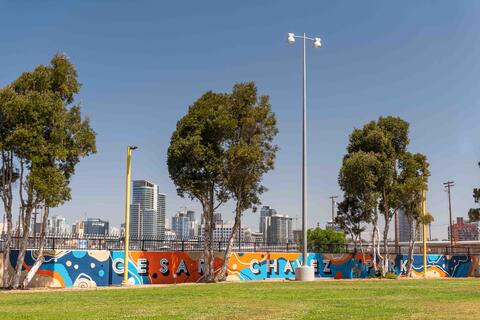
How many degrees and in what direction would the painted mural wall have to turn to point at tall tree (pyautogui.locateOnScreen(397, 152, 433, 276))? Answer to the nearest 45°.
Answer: approximately 135° to its left

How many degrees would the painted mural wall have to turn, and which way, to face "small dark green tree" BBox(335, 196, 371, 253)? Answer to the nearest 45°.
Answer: approximately 135° to its left

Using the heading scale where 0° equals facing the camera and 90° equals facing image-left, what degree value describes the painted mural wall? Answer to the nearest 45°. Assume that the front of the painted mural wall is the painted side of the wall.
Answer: approximately 0°
